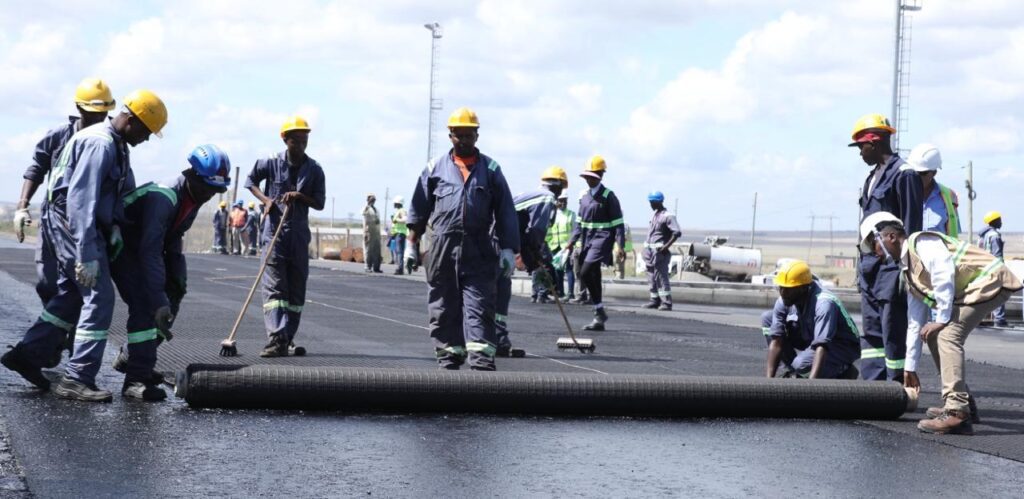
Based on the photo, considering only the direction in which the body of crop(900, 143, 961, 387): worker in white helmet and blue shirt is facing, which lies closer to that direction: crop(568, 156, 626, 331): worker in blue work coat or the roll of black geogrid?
the roll of black geogrid

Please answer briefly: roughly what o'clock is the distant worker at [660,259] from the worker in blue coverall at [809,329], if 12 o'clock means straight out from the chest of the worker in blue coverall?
The distant worker is roughly at 4 o'clock from the worker in blue coverall.

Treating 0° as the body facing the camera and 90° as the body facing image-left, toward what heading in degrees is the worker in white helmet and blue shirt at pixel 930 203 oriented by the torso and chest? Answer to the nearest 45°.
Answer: approximately 45°

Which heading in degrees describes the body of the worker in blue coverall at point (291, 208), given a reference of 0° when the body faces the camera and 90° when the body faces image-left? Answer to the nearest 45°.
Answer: approximately 0°

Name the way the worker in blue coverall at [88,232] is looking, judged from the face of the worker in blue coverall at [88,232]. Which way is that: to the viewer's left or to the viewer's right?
to the viewer's right

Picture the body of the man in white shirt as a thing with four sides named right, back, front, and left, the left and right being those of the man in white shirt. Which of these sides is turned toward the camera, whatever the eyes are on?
left

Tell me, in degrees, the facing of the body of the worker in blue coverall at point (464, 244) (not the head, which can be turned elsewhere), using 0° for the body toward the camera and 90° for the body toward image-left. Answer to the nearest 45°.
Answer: approximately 0°

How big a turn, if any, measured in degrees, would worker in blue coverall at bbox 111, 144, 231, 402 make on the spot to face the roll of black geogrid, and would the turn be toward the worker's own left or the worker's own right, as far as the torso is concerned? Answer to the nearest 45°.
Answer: approximately 45° to the worker's own left

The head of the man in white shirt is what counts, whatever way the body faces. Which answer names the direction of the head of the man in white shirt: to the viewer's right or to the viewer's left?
to the viewer's left
